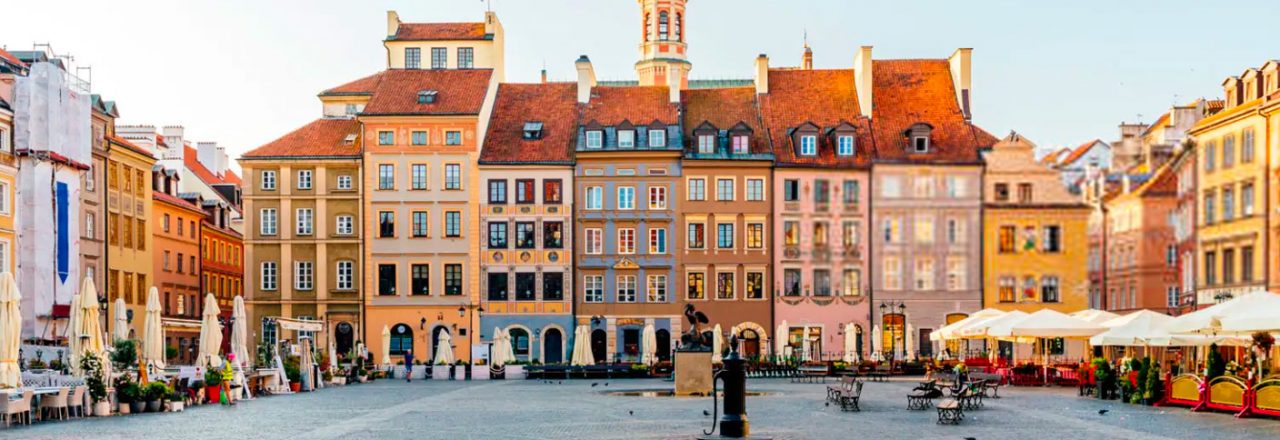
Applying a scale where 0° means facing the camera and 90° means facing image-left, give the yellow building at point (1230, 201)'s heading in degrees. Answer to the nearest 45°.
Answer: approximately 45°

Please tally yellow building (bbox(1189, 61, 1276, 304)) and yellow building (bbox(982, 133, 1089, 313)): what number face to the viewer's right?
0

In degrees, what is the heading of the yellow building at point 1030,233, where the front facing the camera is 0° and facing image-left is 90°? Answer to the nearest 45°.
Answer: approximately 0°

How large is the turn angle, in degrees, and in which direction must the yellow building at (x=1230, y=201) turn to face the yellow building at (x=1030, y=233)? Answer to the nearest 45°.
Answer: approximately 90° to its right
